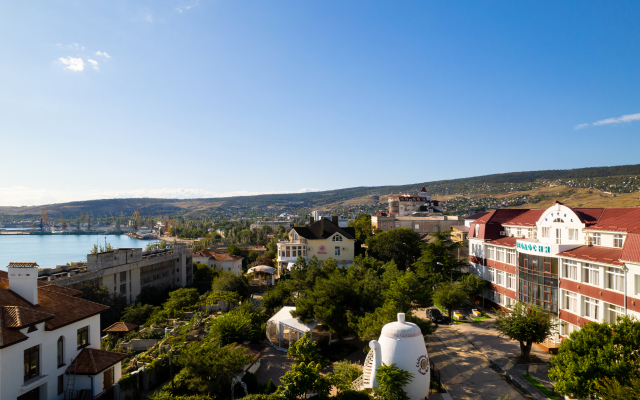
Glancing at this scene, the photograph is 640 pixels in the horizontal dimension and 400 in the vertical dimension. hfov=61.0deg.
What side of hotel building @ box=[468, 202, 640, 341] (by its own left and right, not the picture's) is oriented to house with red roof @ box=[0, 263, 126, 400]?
front

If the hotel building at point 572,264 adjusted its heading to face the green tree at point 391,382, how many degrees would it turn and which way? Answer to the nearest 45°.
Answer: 0° — it already faces it

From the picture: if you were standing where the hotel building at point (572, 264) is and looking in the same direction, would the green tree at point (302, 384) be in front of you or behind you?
in front

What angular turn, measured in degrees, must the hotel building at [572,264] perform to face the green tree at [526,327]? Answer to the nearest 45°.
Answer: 0° — it already faces it

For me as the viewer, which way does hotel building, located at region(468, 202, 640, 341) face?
facing the viewer and to the left of the viewer

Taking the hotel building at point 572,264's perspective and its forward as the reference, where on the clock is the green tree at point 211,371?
The green tree is roughly at 12 o'clock from the hotel building.

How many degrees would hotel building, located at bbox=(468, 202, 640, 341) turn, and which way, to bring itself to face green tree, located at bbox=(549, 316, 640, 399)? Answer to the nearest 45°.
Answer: approximately 45° to its left

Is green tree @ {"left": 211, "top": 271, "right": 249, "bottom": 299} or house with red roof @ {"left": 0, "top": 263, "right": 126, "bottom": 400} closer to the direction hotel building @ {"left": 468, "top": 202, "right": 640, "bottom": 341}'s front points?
the house with red roof

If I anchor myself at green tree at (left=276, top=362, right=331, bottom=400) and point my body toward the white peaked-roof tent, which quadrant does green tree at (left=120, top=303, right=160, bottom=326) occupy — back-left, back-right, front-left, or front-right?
front-left

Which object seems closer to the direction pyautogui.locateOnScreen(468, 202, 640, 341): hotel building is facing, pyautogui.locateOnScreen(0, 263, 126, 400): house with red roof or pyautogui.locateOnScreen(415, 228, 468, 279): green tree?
the house with red roof
